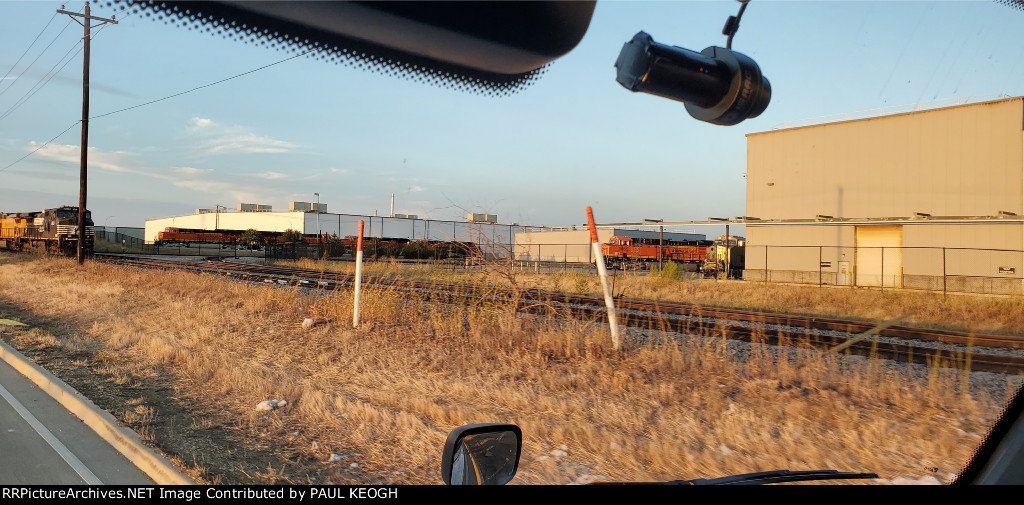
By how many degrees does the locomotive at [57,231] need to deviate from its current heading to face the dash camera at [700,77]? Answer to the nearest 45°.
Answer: approximately 45° to its right

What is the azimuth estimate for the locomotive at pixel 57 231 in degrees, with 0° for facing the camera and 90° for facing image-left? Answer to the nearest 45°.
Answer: approximately 315°

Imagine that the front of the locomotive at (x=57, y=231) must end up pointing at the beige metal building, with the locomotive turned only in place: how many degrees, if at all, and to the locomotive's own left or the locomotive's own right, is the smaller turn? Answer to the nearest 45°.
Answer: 0° — it already faces it

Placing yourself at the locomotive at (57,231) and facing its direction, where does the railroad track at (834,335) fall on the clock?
The railroad track is roughly at 1 o'clock from the locomotive.
